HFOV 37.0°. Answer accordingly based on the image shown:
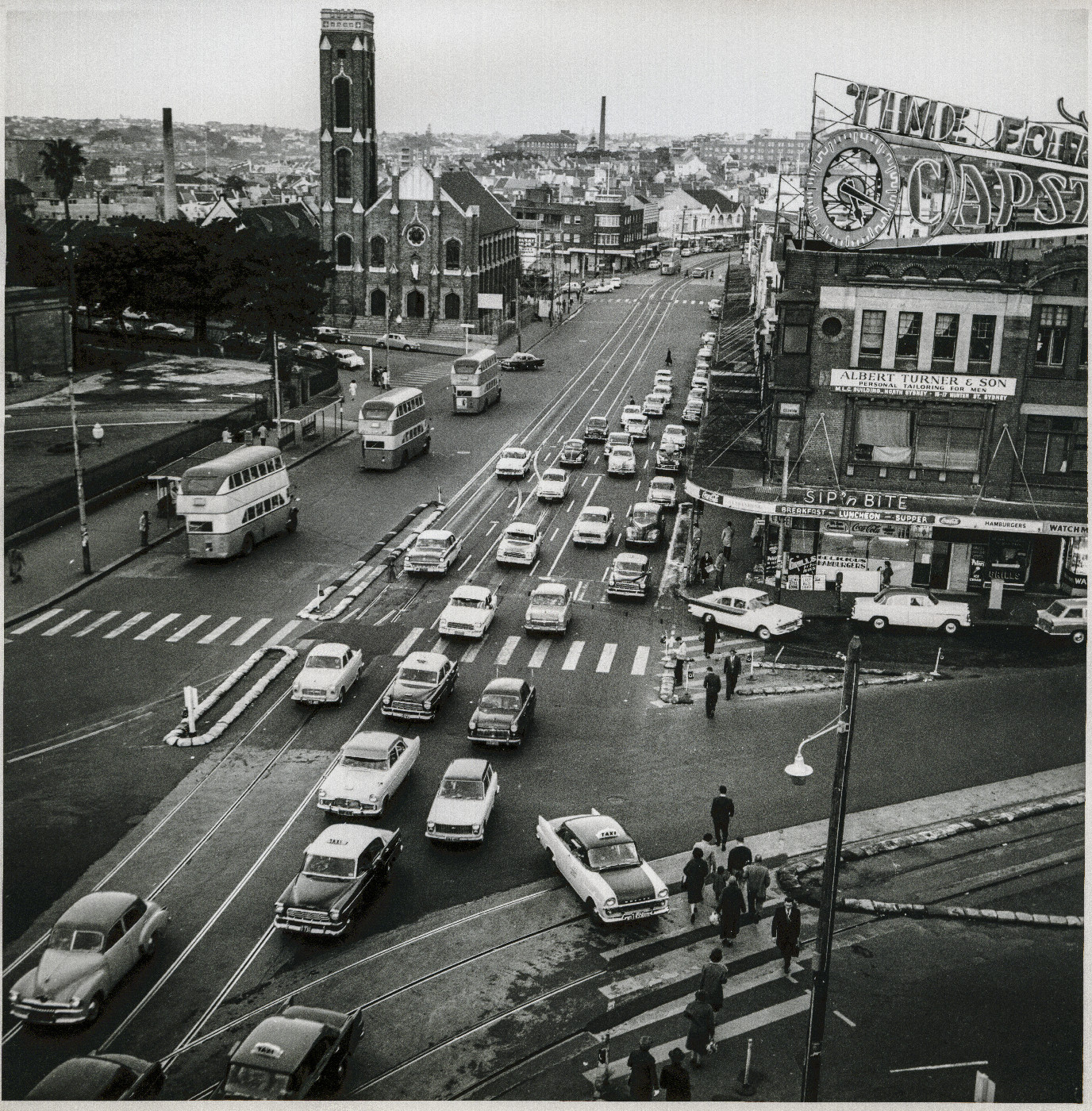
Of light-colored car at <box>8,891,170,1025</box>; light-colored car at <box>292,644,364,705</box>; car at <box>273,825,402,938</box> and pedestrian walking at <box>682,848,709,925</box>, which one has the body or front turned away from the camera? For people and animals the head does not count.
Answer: the pedestrian walking

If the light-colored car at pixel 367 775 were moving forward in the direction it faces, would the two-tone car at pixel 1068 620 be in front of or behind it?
behind

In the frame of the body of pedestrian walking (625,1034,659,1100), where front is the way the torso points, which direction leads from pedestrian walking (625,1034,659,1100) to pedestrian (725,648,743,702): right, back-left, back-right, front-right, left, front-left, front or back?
front

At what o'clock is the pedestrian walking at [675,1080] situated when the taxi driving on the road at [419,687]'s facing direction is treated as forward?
The pedestrian walking is roughly at 10 o'clock from the taxi driving on the road.

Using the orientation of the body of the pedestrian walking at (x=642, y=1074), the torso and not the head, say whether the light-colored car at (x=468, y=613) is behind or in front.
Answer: in front

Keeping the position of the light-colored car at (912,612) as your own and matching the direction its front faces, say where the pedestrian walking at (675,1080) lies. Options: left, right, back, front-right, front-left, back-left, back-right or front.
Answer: right

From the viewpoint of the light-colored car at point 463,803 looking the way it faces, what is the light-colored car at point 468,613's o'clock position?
the light-colored car at point 468,613 is roughly at 6 o'clock from the light-colored car at point 463,803.

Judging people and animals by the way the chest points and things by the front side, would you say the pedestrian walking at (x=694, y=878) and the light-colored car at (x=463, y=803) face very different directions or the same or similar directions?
very different directions

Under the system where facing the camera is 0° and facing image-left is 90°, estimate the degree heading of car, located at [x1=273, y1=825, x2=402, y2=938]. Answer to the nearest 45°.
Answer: approximately 45°

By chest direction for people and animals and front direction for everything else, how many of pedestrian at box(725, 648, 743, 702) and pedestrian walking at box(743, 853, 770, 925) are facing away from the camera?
1

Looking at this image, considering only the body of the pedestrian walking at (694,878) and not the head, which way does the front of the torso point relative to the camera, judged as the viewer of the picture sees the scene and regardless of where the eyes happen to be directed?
away from the camera

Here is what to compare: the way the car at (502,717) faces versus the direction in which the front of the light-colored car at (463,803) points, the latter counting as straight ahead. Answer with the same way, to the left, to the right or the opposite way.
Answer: the same way

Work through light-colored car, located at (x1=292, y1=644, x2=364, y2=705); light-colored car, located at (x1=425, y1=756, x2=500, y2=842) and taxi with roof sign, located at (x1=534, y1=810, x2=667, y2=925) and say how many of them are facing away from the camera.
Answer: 0

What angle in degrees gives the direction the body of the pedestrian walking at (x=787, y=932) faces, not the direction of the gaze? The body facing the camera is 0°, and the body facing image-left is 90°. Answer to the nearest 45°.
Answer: approximately 0°

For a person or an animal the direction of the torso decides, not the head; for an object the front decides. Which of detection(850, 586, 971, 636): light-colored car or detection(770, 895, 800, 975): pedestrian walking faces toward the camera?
the pedestrian walking

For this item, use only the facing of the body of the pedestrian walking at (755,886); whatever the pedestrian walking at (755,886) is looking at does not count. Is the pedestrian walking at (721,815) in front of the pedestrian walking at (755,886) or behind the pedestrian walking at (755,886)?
in front

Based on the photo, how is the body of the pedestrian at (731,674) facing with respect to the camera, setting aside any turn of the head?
toward the camera

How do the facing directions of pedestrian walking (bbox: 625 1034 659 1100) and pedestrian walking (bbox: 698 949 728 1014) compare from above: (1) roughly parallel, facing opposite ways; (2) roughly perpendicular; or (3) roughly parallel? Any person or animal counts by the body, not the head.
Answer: roughly parallel

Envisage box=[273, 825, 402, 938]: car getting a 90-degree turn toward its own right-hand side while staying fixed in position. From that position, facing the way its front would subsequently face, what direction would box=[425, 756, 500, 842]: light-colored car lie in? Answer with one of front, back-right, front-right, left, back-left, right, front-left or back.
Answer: right
